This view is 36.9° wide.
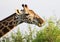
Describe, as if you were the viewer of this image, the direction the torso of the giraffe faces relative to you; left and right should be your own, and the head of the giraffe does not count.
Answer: facing to the right of the viewer
